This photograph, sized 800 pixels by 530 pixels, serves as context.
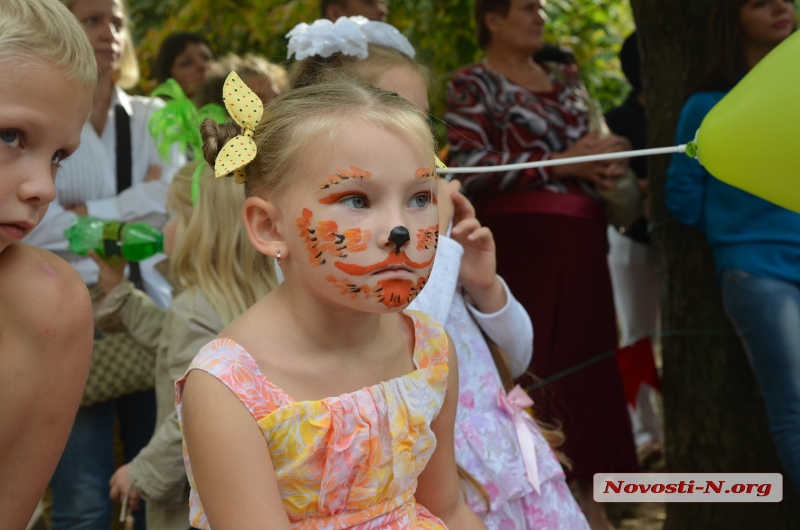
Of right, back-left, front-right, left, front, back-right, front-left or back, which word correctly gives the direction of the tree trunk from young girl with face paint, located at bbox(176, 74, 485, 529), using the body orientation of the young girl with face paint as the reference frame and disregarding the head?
left

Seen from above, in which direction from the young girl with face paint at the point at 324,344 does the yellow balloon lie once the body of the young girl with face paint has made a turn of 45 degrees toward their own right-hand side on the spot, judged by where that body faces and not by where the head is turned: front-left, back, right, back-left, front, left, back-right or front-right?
back-left

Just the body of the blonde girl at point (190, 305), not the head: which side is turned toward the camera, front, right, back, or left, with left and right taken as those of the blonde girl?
left

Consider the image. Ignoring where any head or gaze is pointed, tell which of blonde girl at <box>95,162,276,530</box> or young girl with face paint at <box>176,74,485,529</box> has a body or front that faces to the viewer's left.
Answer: the blonde girl

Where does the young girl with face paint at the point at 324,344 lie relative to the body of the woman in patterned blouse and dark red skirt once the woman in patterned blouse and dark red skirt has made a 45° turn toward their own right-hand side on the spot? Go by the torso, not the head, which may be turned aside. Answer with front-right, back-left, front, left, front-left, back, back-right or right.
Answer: front

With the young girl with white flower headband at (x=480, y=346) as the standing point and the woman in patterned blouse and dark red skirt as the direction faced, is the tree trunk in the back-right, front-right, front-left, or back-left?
front-right

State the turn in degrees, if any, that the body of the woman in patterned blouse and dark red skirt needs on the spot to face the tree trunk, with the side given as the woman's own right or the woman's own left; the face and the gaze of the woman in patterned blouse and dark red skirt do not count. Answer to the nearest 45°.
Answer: approximately 45° to the woman's own left

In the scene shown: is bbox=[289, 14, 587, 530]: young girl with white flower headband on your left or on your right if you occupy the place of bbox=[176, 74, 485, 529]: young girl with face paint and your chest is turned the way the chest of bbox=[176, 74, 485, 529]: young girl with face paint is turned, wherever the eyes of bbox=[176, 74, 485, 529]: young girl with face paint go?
on your left

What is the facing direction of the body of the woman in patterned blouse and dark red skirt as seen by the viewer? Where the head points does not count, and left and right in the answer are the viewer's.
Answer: facing the viewer and to the right of the viewer

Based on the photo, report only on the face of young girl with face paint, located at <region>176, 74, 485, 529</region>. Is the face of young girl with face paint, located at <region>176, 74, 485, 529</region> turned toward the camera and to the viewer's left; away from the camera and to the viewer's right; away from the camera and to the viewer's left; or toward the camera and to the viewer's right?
toward the camera and to the viewer's right

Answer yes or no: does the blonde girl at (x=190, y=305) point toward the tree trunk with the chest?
no

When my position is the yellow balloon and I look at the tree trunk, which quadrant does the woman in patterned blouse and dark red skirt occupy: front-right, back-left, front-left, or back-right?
front-left
